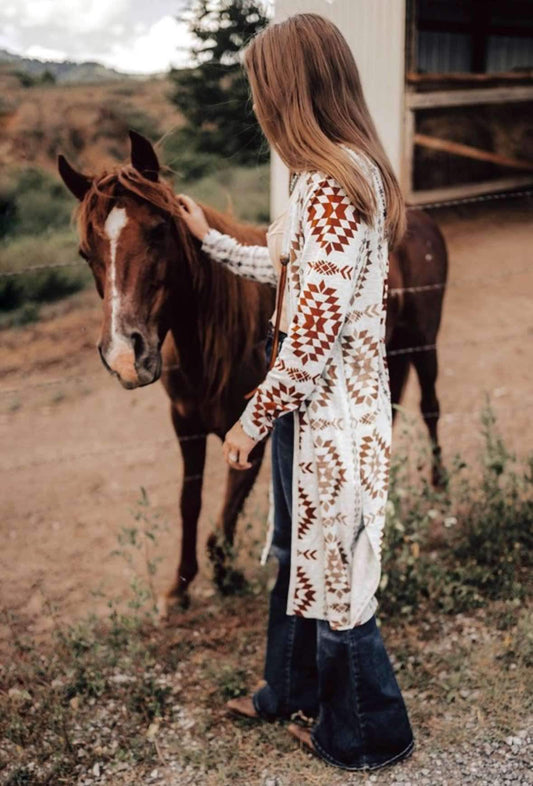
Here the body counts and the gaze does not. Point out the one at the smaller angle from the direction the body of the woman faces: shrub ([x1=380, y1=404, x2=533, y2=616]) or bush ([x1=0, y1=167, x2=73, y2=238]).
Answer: the bush

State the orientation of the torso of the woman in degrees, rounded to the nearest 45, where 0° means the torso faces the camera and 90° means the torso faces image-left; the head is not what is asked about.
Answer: approximately 90°

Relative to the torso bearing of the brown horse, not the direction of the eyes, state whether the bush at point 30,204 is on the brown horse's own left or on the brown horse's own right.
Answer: on the brown horse's own right

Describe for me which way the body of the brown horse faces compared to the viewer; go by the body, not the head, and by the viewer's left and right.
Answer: facing the viewer and to the left of the viewer

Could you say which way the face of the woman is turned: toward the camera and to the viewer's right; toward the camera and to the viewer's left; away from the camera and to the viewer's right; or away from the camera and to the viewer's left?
away from the camera and to the viewer's left

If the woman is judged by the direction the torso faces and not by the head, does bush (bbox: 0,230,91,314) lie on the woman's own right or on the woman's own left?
on the woman's own right

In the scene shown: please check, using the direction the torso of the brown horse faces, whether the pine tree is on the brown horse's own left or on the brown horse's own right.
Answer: on the brown horse's own right

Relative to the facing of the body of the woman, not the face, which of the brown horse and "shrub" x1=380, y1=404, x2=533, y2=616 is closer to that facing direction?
the brown horse

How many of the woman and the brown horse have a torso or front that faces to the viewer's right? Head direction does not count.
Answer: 0

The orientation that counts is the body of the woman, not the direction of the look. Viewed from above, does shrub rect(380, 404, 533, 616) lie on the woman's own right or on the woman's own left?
on the woman's own right
